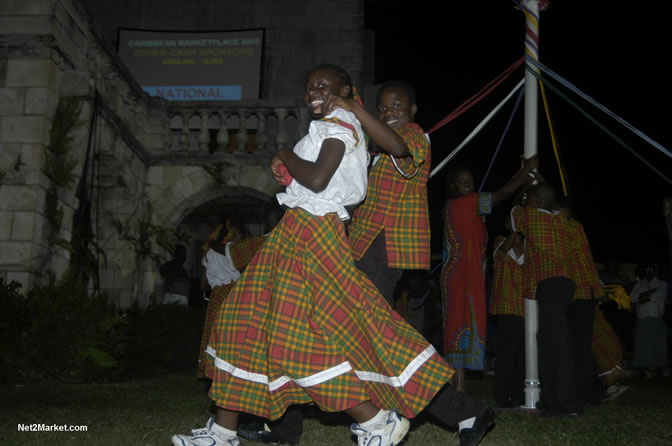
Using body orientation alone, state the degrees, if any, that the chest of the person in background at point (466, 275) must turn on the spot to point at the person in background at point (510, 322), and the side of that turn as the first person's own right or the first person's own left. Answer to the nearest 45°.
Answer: approximately 90° to the first person's own left

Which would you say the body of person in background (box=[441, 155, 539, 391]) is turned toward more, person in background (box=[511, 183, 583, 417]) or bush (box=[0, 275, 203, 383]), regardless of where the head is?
the person in background

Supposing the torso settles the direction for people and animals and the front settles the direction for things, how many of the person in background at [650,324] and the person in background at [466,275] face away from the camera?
0

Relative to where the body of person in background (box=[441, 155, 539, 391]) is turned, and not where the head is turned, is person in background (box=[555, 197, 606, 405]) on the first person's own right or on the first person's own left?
on the first person's own left

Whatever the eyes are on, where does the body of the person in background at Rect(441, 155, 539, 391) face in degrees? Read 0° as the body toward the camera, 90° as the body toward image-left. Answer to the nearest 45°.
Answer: approximately 315°

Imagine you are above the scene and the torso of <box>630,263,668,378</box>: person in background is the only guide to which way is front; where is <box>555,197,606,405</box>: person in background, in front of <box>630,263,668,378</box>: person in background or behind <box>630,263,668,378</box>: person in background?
in front

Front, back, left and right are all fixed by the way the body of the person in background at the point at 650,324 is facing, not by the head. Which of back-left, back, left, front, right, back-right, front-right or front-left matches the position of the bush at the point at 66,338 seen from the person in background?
front-right

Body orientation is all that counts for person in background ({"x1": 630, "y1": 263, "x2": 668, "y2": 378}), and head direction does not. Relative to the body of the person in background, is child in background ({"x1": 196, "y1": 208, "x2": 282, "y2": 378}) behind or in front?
in front

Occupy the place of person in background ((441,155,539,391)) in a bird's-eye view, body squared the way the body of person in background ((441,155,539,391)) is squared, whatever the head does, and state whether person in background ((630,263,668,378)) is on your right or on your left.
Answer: on your left

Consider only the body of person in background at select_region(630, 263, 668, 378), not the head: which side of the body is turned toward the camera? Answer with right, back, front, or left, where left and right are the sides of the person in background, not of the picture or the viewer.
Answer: front
